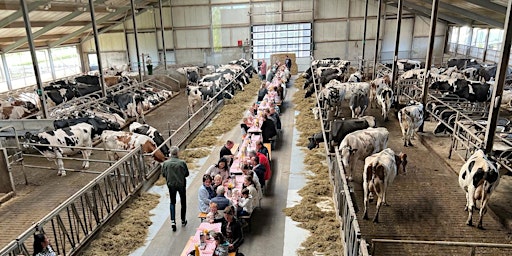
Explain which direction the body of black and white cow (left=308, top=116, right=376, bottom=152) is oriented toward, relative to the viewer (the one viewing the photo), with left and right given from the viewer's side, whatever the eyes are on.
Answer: facing to the left of the viewer

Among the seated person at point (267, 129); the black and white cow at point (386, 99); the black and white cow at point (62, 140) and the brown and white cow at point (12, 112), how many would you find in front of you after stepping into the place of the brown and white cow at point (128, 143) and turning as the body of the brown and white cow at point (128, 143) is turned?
2

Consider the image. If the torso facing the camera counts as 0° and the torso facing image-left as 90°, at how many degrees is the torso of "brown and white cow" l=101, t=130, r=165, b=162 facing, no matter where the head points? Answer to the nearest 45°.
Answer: approximately 270°

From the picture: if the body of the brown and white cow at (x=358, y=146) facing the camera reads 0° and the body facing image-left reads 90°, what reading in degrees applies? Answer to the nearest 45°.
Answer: approximately 45°

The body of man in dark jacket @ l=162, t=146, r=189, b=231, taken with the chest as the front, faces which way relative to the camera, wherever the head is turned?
away from the camera

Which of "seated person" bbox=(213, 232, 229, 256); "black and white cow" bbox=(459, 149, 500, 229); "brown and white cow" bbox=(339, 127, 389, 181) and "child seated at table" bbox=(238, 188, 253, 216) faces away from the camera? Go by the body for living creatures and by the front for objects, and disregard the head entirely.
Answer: the black and white cow

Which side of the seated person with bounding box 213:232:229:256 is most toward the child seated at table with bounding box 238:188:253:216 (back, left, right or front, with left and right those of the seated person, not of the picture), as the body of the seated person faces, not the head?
right

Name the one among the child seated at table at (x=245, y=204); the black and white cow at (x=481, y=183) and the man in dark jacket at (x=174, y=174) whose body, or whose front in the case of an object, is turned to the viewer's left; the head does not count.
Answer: the child seated at table

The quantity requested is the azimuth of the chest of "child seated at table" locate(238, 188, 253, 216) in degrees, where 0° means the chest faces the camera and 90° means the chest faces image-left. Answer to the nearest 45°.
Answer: approximately 90°
